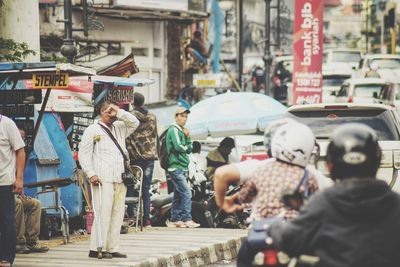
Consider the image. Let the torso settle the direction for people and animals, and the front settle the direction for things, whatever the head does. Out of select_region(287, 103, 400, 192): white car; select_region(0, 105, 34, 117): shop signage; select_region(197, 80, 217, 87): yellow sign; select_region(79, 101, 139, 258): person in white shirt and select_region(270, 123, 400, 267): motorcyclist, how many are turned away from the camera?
2

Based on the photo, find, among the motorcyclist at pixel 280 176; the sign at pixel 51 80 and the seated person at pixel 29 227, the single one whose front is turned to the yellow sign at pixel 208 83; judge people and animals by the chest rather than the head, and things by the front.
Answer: the motorcyclist

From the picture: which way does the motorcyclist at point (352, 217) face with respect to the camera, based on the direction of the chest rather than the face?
away from the camera

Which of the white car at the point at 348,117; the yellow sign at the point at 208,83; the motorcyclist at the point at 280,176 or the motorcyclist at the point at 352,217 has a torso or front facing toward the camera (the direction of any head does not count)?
the yellow sign

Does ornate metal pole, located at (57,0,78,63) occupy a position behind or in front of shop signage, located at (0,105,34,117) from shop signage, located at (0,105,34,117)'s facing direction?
behind

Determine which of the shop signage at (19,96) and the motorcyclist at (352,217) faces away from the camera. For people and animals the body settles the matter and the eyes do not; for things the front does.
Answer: the motorcyclist

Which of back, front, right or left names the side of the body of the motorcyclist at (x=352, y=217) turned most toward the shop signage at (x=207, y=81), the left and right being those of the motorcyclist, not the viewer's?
front

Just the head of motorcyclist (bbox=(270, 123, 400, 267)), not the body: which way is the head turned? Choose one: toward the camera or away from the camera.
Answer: away from the camera

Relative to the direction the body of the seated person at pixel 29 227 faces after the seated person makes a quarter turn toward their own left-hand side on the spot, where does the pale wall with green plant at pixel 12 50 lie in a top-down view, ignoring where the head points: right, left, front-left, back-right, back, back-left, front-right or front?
front-left

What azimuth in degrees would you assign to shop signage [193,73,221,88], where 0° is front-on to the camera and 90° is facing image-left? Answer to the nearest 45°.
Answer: approximately 0°

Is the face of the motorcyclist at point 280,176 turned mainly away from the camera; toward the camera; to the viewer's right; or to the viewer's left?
away from the camera

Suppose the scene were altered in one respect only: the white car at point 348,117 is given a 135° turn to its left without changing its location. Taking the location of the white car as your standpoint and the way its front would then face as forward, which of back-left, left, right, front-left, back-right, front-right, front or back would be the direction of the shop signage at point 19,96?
front-right

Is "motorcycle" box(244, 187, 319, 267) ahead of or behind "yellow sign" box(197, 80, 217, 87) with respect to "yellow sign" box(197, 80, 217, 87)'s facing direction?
ahead
